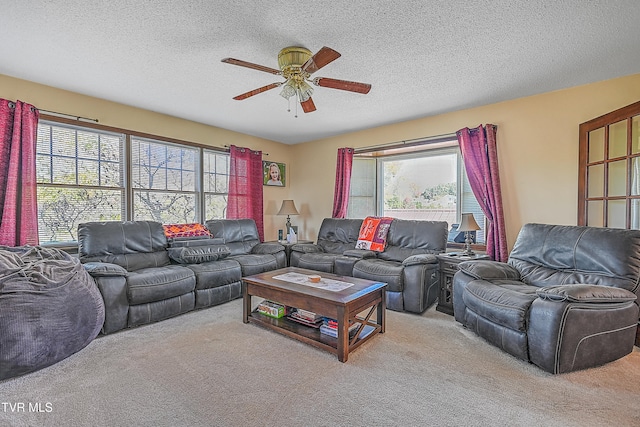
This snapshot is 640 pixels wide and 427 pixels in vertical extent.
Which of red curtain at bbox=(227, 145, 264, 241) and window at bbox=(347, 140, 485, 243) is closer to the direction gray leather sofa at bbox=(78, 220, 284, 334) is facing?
the window

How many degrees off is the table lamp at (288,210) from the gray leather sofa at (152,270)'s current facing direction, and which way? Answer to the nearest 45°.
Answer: approximately 90° to its left

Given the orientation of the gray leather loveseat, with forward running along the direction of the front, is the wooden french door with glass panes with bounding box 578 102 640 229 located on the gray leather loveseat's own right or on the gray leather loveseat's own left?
on the gray leather loveseat's own left

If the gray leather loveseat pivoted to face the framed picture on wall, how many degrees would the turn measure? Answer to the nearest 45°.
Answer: approximately 90° to its right

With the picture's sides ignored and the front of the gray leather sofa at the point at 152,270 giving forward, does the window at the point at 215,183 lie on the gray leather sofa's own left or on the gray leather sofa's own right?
on the gray leather sofa's own left

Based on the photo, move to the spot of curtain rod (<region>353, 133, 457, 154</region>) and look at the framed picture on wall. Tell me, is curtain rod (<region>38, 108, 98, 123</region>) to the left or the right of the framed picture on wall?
left

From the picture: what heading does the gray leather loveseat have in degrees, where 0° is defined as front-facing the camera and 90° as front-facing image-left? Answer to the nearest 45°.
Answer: approximately 45°

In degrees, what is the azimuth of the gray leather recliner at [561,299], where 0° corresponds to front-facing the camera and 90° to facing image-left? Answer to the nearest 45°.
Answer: approximately 45°

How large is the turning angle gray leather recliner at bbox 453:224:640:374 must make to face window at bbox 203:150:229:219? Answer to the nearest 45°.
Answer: approximately 45° to its right

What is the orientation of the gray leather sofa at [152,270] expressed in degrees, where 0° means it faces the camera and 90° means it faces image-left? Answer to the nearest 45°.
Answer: approximately 315°

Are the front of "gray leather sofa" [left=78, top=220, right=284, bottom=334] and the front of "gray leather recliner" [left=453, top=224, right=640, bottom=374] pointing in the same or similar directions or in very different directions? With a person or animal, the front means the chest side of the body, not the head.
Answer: very different directions
